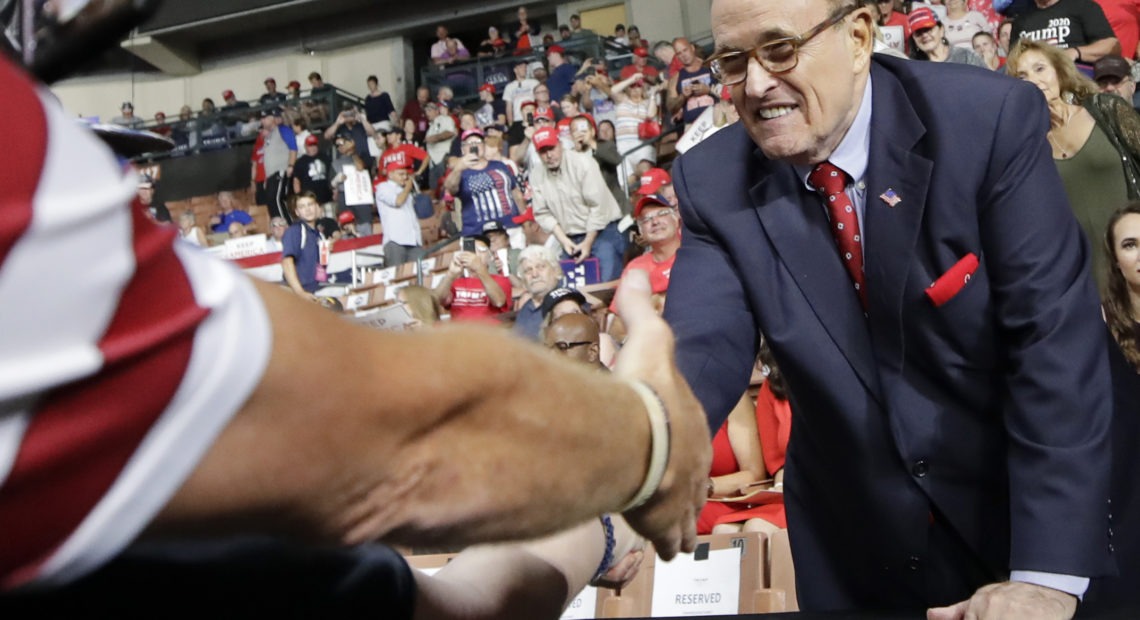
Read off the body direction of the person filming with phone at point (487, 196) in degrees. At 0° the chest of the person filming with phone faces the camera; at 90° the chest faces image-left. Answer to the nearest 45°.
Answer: approximately 0°

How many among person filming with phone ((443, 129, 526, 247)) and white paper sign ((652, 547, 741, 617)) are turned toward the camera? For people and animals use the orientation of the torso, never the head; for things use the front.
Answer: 2

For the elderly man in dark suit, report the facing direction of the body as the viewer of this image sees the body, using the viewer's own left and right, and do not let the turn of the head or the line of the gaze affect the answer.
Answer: facing the viewer and to the left of the viewer

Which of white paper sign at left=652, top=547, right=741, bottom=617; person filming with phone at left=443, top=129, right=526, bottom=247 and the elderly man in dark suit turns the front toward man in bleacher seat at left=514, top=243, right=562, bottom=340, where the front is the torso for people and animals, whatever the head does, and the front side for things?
the person filming with phone

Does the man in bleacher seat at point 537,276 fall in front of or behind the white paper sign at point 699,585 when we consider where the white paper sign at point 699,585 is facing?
behind

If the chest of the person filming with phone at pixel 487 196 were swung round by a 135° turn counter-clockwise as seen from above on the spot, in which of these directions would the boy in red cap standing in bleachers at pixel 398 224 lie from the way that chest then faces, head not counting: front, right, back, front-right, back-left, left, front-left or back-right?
left

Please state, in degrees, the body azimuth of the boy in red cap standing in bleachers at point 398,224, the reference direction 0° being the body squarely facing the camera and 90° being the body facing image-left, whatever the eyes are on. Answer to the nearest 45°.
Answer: approximately 315°

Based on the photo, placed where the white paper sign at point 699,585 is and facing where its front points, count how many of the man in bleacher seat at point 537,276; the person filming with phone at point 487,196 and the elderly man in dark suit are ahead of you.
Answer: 1

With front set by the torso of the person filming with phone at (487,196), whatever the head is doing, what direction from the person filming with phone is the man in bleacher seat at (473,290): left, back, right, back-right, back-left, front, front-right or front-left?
front

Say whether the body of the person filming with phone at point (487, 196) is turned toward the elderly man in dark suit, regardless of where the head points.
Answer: yes

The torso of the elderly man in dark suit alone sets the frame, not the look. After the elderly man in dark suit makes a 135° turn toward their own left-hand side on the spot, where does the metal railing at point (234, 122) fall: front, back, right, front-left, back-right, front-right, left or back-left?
back-left

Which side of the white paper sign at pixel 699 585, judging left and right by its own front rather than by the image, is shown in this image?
front

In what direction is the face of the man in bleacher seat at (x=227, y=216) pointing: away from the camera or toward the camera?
toward the camera

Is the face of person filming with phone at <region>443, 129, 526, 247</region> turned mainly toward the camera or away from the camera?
toward the camera

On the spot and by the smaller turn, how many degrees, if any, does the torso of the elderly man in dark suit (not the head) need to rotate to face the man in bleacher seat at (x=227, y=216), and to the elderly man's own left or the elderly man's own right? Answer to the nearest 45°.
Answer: approximately 90° to the elderly man's own right

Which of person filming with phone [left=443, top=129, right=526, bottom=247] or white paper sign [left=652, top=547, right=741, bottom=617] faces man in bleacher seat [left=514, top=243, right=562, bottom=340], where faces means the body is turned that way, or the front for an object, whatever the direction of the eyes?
the person filming with phone

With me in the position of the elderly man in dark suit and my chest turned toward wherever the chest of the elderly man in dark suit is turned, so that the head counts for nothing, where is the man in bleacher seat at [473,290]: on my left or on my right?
on my right

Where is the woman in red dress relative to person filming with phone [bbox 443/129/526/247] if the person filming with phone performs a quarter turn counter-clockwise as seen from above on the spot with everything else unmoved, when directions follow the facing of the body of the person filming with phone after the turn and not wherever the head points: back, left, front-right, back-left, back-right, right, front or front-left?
right
